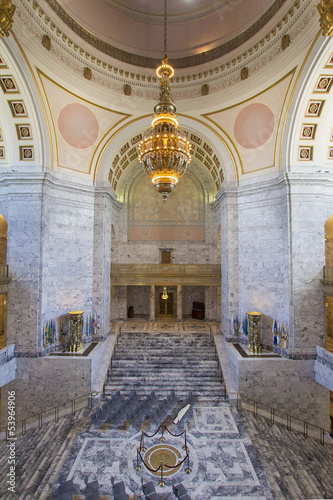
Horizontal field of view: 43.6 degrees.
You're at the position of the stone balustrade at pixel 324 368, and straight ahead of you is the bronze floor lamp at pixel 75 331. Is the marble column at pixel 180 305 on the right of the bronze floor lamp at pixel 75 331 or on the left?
right

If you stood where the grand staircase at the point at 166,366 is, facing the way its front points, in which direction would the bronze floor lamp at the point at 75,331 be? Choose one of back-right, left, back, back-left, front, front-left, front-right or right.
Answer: right

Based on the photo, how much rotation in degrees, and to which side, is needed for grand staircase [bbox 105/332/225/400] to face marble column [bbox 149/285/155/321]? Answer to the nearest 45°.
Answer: approximately 180°

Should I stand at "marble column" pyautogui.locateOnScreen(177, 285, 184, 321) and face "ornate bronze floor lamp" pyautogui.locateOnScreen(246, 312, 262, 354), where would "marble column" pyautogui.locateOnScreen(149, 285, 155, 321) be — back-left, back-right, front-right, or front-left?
back-right

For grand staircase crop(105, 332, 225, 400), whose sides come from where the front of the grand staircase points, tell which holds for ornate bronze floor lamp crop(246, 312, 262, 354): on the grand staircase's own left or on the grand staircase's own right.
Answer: on the grand staircase's own left

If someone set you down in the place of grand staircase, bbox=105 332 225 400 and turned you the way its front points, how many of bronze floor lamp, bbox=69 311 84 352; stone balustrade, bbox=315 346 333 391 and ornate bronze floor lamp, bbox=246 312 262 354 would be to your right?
1

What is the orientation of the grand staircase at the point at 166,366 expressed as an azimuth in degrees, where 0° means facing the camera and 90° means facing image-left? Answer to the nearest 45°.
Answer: approximately 0°

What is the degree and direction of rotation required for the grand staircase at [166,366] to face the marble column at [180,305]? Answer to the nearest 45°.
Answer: approximately 180°
